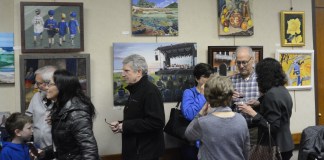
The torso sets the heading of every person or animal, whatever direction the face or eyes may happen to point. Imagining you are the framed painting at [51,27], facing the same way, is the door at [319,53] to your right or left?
on your left

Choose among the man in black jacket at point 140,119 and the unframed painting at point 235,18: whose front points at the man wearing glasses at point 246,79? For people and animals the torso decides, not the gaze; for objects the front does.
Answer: the unframed painting

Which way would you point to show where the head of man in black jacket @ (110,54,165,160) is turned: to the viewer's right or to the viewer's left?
to the viewer's left

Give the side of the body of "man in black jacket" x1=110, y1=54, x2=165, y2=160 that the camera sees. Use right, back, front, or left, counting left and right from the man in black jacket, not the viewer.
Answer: left

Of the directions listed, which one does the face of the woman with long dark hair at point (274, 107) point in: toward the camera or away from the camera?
away from the camera

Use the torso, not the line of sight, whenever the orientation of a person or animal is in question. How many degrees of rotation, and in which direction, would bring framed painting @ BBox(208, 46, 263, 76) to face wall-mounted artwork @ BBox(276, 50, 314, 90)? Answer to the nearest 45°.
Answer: approximately 135° to its left

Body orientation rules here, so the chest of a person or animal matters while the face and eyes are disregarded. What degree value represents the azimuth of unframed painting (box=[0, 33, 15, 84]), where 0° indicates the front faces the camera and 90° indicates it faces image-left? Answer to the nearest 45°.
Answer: approximately 0°

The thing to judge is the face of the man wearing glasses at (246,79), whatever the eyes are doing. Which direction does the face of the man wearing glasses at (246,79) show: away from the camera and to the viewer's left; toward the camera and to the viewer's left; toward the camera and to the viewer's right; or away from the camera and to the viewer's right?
toward the camera and to the viewer's left

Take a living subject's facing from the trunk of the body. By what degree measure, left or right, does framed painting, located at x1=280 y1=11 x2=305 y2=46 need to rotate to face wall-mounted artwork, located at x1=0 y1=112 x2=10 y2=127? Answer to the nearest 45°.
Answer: approximately 45° to its right

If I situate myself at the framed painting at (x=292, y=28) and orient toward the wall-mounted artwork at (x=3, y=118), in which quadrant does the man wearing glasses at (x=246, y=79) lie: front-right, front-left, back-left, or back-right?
front-left

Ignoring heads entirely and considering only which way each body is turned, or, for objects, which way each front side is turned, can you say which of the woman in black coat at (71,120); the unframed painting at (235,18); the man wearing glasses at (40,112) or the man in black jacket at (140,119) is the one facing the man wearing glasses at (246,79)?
the unframed painting

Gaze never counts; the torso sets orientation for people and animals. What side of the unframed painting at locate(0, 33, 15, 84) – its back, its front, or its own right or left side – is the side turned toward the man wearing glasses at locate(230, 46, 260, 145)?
left

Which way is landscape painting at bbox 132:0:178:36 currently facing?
toward the camera

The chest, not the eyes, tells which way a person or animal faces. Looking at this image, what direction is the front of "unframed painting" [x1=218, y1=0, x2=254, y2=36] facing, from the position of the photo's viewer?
facing the viewer

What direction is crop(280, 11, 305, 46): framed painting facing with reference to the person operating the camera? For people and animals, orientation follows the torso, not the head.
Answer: facing the viewer
